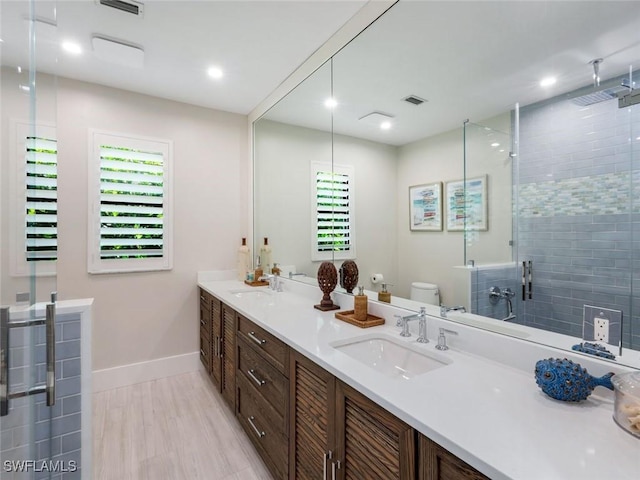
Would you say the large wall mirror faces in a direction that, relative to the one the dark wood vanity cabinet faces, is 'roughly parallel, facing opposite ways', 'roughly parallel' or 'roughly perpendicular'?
roughly parallel

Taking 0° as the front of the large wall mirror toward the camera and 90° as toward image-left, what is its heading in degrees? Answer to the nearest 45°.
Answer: approximately 45°

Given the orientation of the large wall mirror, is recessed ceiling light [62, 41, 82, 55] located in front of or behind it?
in front

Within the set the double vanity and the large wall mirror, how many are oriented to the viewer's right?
0

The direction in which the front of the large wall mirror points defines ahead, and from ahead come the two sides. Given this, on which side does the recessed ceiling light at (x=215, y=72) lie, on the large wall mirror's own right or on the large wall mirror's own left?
on the large wall mirror's own right

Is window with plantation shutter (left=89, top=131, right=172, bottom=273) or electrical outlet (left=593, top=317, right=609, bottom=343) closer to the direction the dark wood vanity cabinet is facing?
the window with plantation shutter

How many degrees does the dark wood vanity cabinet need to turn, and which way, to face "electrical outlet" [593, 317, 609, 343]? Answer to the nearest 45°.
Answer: approximately 135° to its left

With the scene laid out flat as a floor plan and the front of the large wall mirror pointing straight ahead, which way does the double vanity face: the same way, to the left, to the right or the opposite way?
the same way

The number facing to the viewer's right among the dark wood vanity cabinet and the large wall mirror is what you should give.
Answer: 0

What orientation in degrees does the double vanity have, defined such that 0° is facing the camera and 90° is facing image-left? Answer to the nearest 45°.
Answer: approximately 45°
